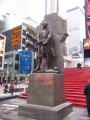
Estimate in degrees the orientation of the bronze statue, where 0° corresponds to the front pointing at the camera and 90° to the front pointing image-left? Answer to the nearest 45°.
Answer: approximately 45°
